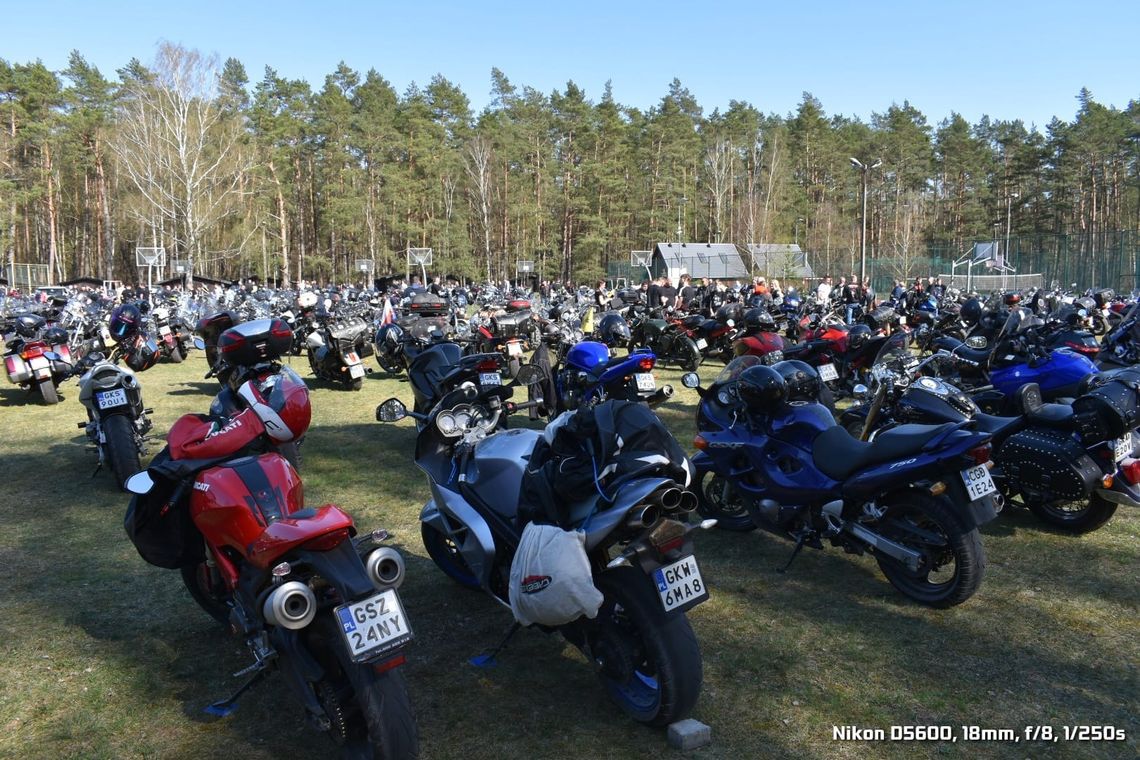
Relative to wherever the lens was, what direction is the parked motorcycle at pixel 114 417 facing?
facing away from the viewer

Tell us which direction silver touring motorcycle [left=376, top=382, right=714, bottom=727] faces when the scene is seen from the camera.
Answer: facing away from the viewer and to the left of the viewer

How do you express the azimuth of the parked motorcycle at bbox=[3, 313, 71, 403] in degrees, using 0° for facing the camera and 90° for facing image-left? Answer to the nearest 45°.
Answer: approximately 180°

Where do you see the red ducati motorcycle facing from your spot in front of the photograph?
facing away from the viewer and to the left of the viewer

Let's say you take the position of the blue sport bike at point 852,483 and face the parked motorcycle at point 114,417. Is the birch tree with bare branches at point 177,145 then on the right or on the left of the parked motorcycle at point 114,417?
right

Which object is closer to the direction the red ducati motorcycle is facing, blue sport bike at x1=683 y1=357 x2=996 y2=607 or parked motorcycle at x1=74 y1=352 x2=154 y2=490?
the parked motorcycle

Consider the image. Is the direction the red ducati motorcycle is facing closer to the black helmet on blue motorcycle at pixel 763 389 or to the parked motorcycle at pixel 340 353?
the parked motorcycle

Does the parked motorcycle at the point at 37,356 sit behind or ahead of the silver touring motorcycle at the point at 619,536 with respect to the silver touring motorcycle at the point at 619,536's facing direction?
ahead
